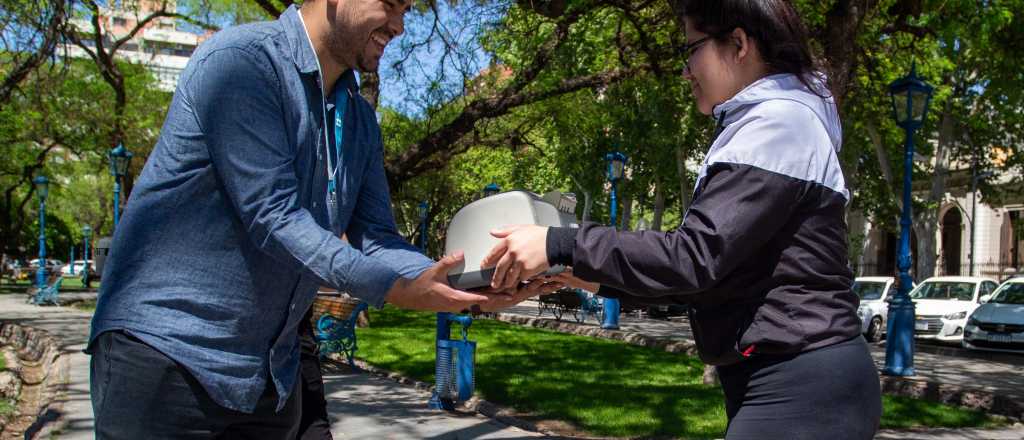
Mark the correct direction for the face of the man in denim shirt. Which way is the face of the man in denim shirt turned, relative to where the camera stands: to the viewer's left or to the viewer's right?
to the viewer's right

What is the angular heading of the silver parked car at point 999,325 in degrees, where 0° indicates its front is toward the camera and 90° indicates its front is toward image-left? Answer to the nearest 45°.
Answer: approximately 45°

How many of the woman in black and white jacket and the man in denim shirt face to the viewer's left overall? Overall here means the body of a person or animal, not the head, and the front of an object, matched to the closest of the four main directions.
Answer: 1

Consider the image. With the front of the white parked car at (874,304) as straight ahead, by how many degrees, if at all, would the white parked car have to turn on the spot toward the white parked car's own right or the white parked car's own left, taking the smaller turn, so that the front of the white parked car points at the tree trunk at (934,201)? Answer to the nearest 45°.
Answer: approximately 135° to the white parked car's own right

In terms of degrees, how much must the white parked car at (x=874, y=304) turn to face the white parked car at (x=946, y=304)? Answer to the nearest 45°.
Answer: approximately 135° to its left

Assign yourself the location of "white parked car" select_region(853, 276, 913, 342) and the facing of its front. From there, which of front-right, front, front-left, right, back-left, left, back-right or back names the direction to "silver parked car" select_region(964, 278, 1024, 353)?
left

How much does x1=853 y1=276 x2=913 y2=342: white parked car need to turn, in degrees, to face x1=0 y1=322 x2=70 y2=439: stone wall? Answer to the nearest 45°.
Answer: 0° — it already faces it

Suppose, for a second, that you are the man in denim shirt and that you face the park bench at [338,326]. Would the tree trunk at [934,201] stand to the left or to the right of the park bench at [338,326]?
right

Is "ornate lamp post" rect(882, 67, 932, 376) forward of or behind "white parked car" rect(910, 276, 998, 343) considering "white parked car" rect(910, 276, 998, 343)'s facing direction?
forward

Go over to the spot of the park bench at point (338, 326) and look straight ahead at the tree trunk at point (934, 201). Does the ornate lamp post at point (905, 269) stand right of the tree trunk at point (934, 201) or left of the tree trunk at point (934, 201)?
right

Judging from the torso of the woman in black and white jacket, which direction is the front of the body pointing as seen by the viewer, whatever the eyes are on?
to the viewer's left

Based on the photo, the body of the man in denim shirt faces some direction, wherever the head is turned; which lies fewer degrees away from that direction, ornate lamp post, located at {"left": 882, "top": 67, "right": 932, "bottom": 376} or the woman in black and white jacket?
the woman in black and white jacket

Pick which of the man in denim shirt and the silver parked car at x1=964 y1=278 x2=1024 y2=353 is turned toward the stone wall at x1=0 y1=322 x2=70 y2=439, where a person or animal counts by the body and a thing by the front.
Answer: the silver parked car

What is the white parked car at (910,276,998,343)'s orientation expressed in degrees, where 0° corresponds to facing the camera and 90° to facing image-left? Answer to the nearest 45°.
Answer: approximately 45°
